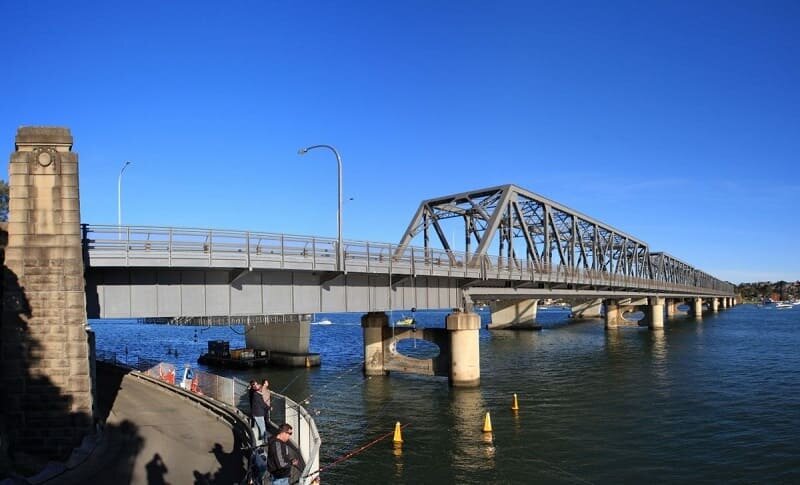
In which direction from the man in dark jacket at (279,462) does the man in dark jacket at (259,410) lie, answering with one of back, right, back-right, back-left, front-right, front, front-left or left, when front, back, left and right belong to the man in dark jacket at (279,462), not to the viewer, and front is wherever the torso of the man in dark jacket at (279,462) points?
left

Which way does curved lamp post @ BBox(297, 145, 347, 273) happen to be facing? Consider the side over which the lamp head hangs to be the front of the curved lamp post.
to the viewer's left

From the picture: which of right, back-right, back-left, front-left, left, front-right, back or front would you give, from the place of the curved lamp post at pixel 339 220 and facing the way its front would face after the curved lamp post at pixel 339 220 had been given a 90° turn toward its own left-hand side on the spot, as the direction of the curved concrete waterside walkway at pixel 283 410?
front

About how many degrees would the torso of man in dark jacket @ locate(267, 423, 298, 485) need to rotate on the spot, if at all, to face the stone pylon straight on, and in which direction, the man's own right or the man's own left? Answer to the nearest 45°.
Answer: approximately 135° to the man's own left

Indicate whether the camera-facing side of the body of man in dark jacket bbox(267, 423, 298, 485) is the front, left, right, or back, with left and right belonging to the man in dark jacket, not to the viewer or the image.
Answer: right

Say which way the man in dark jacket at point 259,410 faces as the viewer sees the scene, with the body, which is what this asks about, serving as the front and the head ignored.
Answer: to the viewer's right

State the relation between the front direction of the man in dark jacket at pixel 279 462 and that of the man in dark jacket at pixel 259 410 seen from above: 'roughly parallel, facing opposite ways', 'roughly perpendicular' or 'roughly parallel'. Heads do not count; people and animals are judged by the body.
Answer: roughly parallel

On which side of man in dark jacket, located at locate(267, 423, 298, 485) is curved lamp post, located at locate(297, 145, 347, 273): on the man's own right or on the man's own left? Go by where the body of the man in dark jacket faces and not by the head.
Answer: on the man's own left

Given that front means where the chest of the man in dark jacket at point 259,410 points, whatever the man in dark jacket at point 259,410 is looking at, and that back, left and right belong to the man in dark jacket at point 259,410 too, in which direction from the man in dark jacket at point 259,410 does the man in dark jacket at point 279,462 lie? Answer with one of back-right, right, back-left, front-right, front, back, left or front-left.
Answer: right
